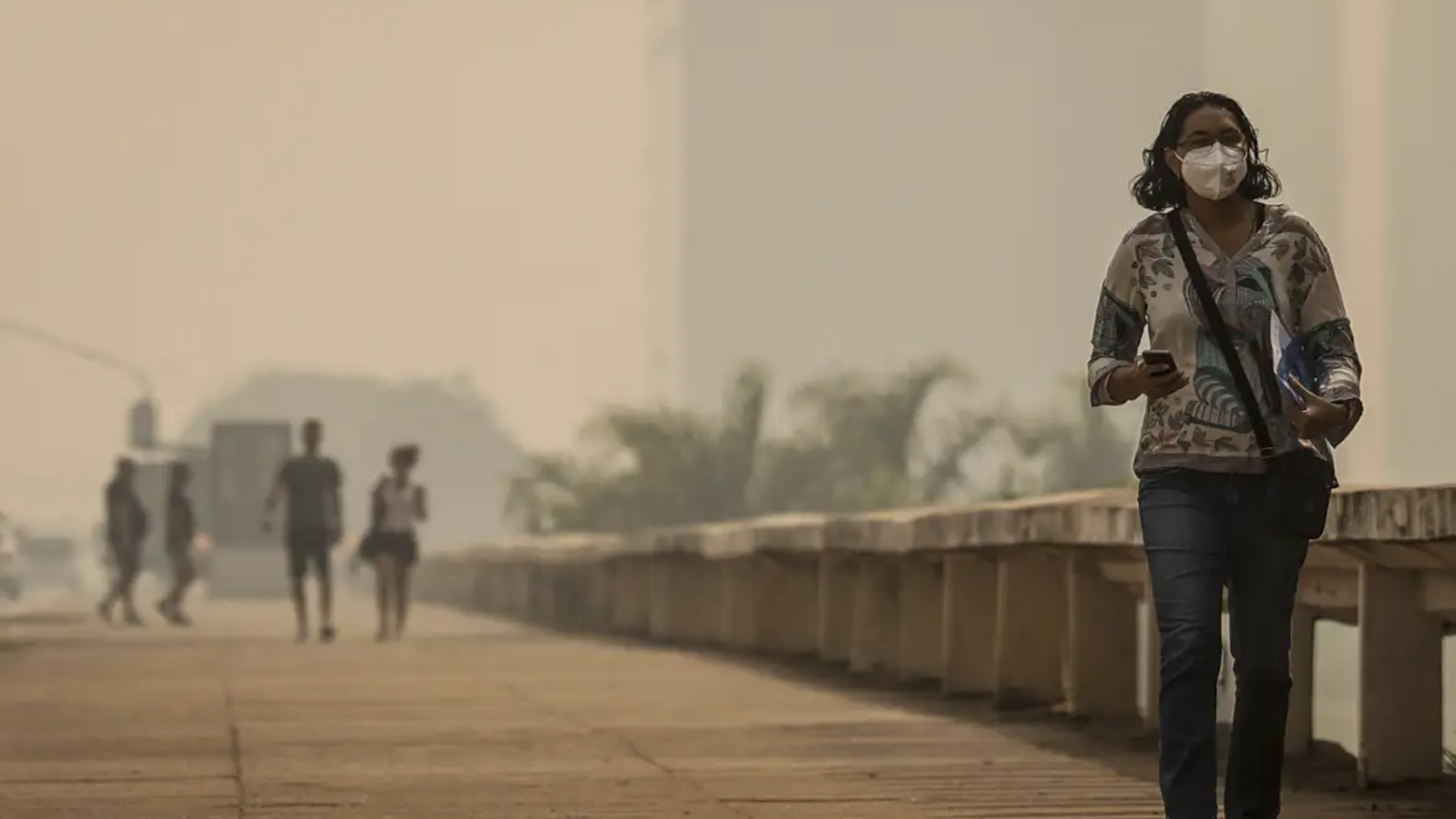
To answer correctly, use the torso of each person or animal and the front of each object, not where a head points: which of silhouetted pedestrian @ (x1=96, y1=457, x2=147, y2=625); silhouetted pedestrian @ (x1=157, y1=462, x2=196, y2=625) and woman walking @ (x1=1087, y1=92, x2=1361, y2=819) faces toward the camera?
the woman walking

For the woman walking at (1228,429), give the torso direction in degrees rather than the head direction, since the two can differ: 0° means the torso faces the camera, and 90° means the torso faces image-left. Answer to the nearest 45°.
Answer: approximately 0°
